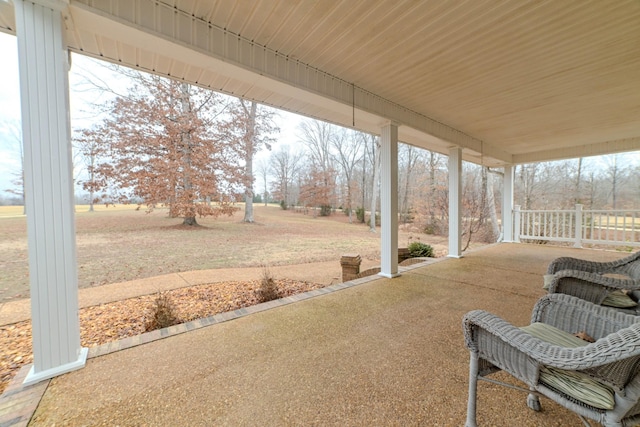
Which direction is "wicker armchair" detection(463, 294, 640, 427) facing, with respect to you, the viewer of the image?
facing away from the viewer and to the left of the viewer

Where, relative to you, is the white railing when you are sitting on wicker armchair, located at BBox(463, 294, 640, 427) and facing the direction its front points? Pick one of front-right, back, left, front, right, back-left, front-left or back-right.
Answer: front-right

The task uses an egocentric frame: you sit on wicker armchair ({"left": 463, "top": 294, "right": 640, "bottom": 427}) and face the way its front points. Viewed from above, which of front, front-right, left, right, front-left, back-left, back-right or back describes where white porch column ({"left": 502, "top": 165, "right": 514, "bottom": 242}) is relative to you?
front-right

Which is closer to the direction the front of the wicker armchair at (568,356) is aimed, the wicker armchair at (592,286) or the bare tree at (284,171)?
the bare tree

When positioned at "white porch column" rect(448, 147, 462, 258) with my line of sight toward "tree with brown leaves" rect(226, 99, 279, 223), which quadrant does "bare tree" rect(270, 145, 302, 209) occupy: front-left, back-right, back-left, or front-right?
front-right

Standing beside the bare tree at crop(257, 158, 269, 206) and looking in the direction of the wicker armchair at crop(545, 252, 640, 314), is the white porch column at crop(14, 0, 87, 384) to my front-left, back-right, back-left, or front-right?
front-right
